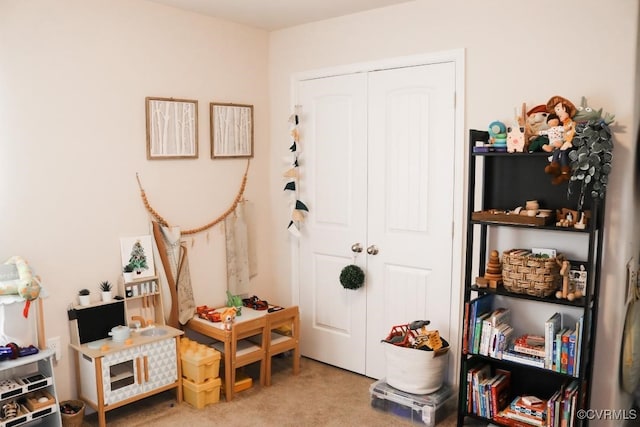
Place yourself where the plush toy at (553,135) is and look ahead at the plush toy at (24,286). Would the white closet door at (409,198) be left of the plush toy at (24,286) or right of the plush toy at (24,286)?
right

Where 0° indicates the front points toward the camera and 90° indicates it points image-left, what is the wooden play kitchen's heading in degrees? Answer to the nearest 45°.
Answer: approximately 315°

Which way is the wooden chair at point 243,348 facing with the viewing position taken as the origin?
facing away from the viewer and to the left of the viewer

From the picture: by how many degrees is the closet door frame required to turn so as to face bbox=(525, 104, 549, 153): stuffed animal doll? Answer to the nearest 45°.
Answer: approximately 90° to its left

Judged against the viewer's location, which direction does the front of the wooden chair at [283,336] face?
facing away from the viewer and to the left of the viewer

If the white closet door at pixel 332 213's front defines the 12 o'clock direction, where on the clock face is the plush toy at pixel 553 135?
The plush toy is roughly at 9 o'clock from the white closet door.

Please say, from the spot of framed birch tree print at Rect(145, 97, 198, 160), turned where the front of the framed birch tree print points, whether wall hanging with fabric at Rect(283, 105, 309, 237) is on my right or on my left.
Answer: on my left

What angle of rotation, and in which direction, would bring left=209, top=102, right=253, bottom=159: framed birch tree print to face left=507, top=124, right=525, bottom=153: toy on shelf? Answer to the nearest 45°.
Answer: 0° — it already faces it

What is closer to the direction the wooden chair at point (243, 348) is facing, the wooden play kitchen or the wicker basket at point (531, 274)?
the wooden play kitchen
